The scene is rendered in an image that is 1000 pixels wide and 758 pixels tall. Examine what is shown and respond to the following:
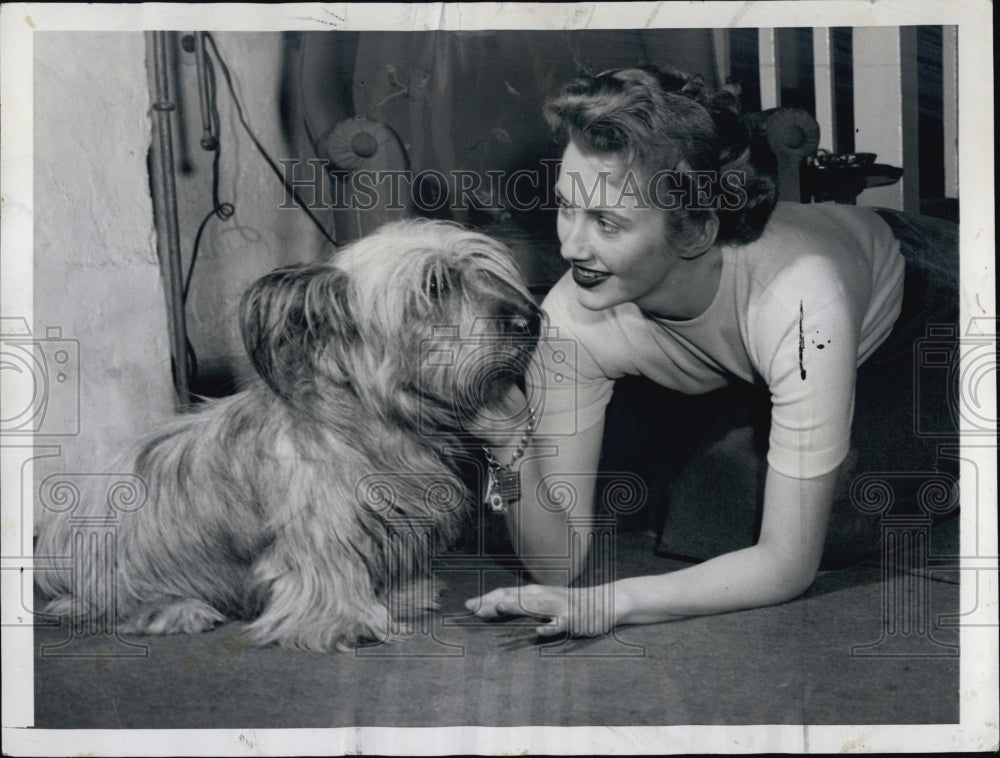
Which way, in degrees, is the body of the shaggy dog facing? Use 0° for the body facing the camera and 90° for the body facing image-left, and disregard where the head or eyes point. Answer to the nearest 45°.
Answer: approximately 270°

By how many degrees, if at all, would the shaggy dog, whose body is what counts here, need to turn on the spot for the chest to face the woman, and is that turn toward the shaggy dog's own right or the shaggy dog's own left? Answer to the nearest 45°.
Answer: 0° — it already faces them
